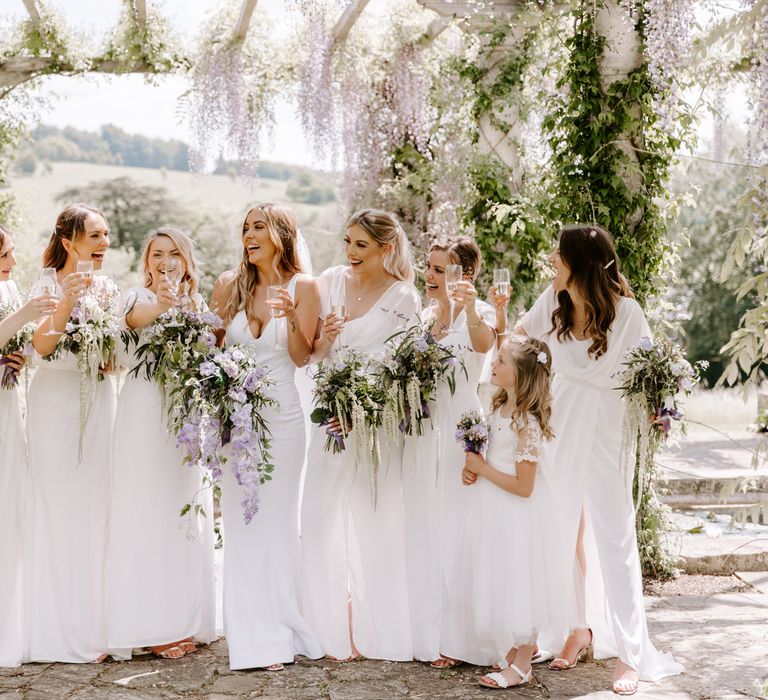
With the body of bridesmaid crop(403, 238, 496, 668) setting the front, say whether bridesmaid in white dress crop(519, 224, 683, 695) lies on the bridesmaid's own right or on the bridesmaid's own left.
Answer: on the bridesmaid's own left

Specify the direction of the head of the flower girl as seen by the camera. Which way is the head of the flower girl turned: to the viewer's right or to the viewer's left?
to the viewer's left

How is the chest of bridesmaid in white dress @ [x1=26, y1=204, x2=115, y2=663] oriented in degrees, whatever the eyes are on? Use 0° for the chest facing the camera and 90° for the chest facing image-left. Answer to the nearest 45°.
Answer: approximately 315°

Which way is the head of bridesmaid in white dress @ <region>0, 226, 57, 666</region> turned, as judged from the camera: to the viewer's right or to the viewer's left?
to the viewer's right

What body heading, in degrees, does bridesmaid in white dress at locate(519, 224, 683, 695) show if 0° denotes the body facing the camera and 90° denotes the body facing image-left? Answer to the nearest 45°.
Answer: approximately 45°

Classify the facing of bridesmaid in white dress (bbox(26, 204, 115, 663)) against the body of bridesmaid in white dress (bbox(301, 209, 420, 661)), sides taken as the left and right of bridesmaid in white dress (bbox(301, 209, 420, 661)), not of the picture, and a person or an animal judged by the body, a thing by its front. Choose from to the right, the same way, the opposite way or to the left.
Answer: to the left

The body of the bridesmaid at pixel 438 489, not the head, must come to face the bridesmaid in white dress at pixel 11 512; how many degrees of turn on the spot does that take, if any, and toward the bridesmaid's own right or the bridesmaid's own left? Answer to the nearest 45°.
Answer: approximately 45° to the bridesmaid's own right

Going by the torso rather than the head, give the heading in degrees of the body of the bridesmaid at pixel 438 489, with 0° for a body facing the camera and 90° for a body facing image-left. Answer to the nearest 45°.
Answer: approximately 45°

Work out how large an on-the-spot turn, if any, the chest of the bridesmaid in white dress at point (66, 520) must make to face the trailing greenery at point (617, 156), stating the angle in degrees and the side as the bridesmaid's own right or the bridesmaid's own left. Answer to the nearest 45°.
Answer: approximately 45° to the bridesmaid's own left
